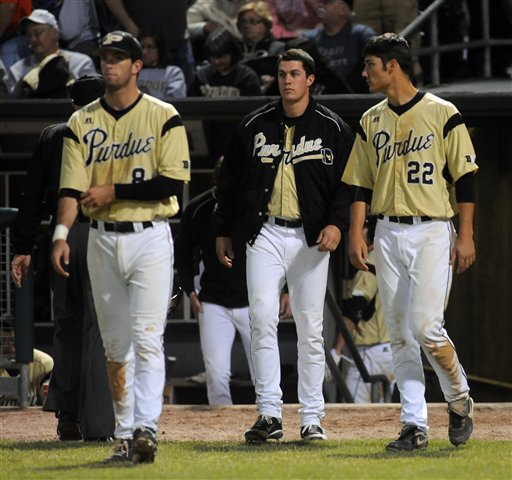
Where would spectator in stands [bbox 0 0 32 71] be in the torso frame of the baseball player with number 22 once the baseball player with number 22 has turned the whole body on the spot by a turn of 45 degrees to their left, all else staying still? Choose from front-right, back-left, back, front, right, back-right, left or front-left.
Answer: back-right

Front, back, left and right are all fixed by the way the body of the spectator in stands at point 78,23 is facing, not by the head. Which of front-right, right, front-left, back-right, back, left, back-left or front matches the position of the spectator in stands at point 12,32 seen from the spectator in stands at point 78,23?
right

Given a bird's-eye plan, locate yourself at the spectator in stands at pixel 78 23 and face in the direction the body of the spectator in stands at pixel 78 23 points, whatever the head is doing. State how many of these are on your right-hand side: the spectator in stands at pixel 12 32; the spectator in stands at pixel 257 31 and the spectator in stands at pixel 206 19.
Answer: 1

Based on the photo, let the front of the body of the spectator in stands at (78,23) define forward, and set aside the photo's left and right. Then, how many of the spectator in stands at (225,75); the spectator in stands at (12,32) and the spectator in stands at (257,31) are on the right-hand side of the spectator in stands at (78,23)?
1

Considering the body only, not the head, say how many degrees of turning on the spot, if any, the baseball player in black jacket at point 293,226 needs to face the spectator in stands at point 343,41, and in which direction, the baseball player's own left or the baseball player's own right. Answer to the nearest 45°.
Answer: approximately 180°

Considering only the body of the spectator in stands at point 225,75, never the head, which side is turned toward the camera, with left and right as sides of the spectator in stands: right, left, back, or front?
front

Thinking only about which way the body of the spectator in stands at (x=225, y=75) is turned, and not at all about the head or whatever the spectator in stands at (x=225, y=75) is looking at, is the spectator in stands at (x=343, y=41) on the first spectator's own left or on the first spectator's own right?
on the first spectator's own left

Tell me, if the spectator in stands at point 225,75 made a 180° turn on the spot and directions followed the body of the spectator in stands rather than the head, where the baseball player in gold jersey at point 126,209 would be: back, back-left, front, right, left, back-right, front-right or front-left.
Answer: back

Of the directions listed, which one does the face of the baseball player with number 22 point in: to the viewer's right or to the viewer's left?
to the viewer's left

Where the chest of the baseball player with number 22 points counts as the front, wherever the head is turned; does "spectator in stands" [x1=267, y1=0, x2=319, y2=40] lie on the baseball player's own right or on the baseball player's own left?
on the baseball player's own right

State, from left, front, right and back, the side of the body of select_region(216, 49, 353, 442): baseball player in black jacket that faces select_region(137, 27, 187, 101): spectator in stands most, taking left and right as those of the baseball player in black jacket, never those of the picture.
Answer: back

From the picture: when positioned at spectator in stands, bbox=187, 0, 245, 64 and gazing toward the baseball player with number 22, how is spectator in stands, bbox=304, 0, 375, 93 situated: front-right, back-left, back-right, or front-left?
front-left

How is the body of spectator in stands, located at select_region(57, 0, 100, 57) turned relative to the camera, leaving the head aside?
toward the camera

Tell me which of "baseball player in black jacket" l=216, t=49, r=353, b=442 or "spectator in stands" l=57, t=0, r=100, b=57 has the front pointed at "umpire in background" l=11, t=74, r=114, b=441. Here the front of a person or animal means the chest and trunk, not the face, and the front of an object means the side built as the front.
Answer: the spectator in stands

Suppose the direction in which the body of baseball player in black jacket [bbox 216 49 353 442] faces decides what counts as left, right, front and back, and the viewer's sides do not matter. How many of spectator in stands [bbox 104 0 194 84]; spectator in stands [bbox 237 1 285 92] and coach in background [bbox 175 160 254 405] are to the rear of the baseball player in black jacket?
3
